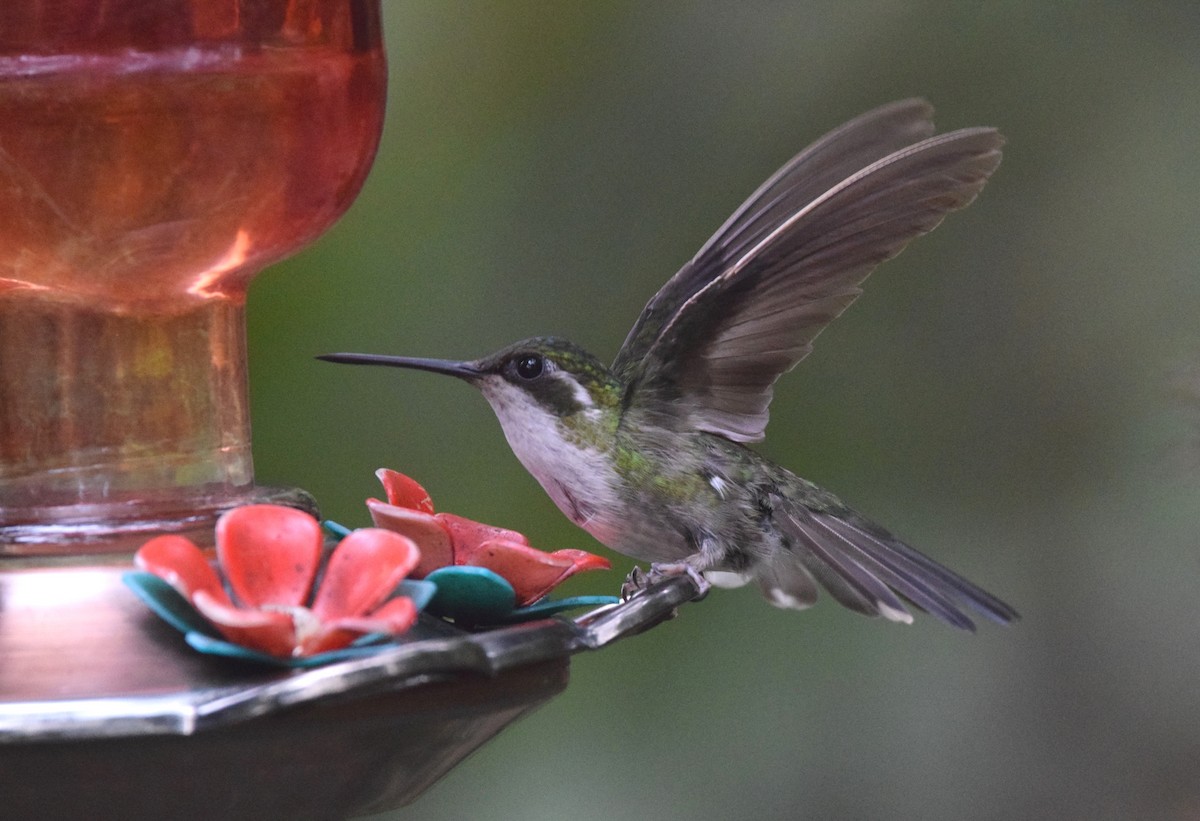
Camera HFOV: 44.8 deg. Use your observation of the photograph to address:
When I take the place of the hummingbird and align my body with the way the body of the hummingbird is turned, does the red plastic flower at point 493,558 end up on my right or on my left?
on my left

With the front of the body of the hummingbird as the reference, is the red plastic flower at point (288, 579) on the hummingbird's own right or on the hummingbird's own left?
on the hummingbird's own left

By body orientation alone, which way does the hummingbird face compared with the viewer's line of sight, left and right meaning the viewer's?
facing to the left of the viewer
